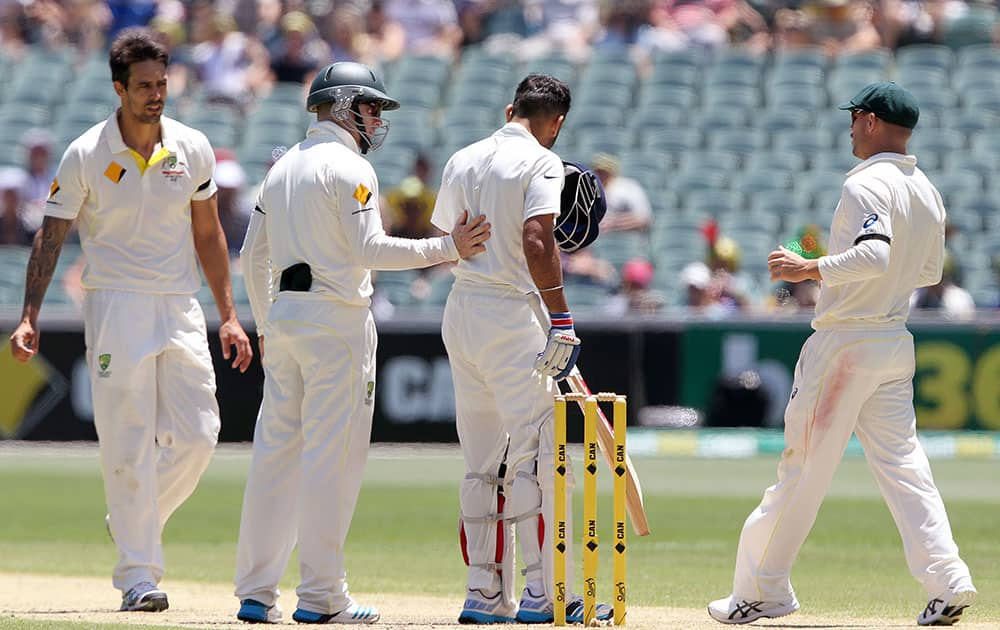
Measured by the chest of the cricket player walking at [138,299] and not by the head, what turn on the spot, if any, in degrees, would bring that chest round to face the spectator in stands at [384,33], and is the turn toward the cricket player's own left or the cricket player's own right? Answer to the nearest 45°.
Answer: approximately 180°

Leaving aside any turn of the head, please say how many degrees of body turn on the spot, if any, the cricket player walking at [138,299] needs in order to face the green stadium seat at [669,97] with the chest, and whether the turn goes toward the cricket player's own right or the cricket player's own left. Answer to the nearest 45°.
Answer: approximately 135° to the cricket player's own left

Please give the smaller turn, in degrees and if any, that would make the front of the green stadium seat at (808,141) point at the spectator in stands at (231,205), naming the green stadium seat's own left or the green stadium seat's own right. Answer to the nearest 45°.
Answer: approximately 45° to the green stadium seat's own right

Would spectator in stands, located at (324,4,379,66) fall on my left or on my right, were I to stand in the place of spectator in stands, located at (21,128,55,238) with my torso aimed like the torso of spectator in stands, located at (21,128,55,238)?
on my left

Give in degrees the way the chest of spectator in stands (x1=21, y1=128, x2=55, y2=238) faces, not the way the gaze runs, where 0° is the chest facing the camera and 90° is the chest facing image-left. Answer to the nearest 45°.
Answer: approximately 0°

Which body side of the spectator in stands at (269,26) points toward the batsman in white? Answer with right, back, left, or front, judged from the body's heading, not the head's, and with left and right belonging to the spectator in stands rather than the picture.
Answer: front
